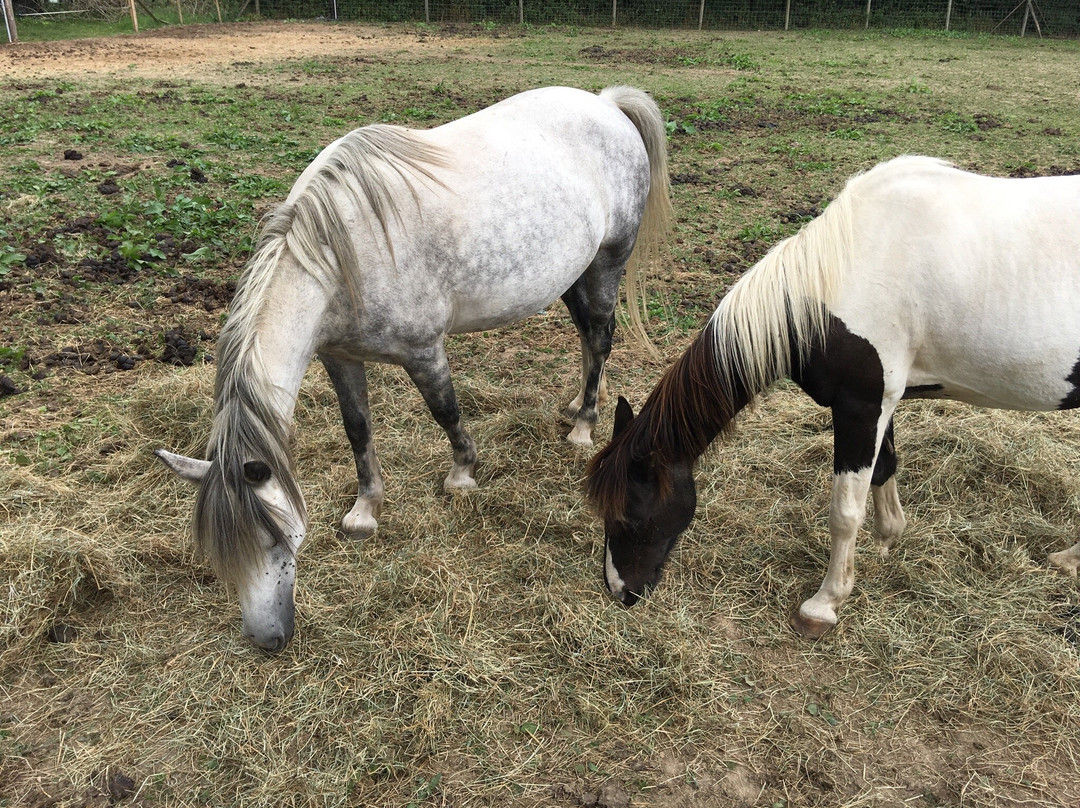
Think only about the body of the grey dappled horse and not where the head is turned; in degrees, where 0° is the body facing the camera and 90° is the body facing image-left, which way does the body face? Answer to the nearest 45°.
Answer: approximately 45°

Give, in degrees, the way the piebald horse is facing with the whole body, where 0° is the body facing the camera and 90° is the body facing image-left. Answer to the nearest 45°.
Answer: approximately 90°

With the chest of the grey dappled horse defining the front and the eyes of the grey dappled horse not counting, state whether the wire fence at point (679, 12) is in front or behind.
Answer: behind

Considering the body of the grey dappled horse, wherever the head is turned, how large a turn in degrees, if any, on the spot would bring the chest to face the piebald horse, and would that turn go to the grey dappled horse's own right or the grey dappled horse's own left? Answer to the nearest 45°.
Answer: approximately 90° to the grey dappled horse's own left

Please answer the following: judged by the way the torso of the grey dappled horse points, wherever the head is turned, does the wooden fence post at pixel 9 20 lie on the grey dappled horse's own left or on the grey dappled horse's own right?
on the grey dappled horse's own right

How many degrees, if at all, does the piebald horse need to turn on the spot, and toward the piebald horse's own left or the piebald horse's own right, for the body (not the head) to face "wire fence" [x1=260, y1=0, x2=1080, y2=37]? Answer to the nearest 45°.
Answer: approximately 90° to the piebald horse's own right
